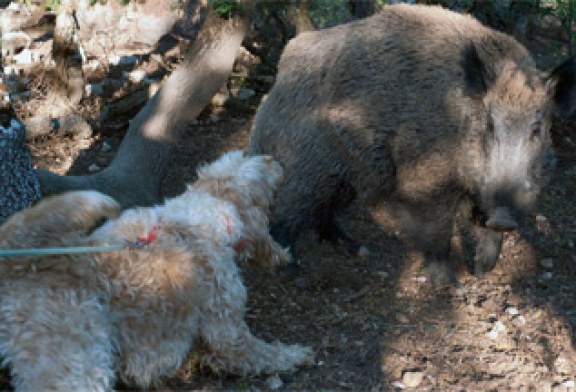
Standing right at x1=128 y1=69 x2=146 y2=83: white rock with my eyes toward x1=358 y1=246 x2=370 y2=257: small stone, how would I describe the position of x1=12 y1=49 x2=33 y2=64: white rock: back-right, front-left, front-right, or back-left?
back-right

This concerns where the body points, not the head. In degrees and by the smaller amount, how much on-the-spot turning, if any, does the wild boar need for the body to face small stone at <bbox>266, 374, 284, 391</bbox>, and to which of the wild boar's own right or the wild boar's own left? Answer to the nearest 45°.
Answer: approximately 45° to the wild boar's own right

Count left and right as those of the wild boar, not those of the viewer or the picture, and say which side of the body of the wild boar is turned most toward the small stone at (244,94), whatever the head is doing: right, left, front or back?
back

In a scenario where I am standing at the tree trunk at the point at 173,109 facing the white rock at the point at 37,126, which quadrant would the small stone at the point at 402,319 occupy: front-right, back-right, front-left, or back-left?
back-left

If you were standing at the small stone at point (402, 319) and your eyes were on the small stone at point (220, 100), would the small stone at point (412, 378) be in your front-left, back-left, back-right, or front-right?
back-left

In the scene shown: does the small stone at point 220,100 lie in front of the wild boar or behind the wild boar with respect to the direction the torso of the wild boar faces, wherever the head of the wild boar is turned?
behind

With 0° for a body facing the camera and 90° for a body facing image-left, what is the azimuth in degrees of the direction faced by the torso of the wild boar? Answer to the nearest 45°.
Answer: approximately 315°

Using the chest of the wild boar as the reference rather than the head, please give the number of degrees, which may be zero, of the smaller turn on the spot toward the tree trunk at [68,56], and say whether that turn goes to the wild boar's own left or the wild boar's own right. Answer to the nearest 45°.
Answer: approximately 180°

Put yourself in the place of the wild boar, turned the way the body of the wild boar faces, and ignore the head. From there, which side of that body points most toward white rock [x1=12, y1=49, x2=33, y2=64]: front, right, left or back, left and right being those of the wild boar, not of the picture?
back

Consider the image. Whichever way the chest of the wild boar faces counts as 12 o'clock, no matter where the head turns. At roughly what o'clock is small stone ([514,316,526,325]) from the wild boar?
The small stone is roughly at 12 o'clock from the wild boar.
